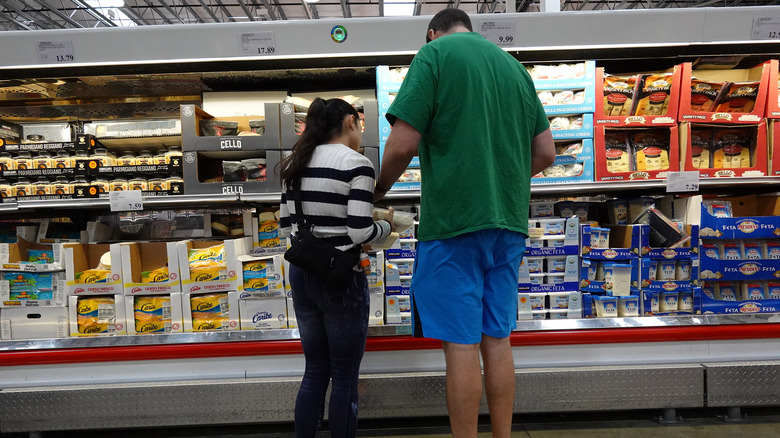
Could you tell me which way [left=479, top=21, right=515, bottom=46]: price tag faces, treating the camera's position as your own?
facing the viewer

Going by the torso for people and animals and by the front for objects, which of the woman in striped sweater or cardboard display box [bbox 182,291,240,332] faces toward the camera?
the cardboard display box

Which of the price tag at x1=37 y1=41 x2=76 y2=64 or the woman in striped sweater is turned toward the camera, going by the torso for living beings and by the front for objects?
the price tag

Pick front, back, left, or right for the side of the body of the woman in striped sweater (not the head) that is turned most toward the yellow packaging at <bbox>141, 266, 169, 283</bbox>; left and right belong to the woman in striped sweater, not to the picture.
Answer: left

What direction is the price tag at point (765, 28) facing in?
toward the camera

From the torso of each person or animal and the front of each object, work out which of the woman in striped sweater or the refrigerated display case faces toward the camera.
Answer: the refrigerated display case

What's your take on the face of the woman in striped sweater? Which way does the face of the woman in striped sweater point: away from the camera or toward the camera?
away from the camera

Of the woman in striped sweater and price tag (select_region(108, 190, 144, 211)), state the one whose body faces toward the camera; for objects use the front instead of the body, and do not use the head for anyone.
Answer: the price tag

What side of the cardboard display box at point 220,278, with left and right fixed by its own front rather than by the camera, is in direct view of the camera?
front

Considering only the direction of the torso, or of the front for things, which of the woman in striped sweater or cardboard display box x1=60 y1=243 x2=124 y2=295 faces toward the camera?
the cardboard display box

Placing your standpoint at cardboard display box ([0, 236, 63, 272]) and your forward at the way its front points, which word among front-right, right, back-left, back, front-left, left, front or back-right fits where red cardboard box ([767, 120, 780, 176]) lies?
front-left

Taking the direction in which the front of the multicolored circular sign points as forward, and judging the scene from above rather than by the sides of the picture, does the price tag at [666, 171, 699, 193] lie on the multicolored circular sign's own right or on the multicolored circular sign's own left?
on the multicolored circular sign's own left

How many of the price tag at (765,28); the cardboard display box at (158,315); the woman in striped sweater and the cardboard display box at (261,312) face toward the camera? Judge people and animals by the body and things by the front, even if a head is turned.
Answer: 3

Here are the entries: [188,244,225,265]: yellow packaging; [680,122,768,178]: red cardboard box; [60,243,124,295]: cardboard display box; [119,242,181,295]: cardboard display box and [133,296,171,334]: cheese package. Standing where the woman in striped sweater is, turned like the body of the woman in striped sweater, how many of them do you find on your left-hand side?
4
